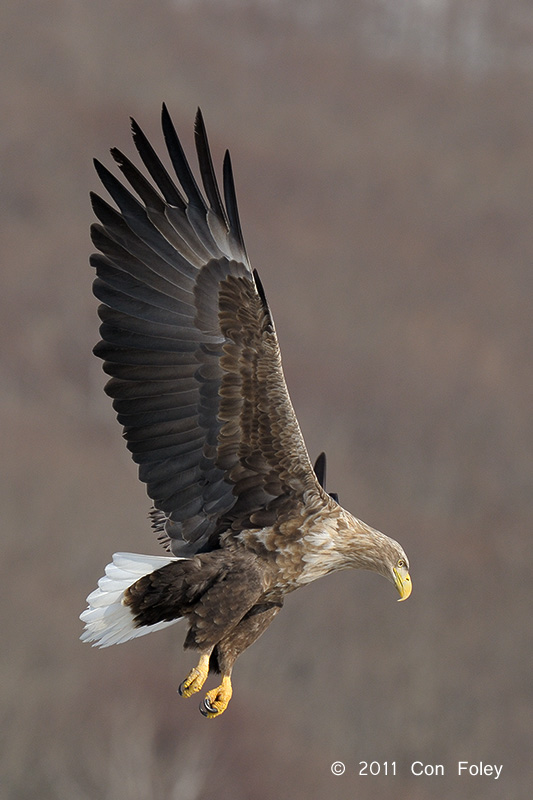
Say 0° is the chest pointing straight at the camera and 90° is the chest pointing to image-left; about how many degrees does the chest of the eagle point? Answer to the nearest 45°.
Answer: approximately 270°
